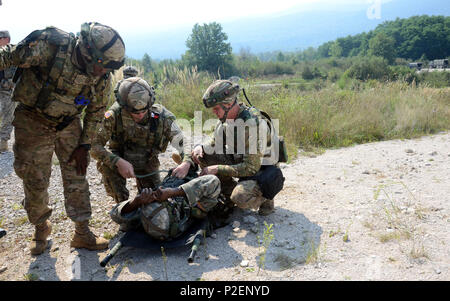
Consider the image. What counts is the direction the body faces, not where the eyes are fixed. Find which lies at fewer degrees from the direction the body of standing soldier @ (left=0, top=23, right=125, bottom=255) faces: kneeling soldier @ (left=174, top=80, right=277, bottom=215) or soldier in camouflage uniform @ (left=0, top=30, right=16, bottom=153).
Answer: the kneeling soldier

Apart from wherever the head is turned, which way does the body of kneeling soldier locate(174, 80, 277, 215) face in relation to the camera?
to the viewer's left

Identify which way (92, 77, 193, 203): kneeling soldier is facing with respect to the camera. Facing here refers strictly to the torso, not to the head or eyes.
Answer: toward the camera

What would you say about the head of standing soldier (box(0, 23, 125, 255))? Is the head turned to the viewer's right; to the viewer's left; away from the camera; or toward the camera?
to the viewer's right

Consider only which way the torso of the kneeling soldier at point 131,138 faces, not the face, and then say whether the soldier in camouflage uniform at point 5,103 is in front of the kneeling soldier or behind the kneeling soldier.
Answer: behind

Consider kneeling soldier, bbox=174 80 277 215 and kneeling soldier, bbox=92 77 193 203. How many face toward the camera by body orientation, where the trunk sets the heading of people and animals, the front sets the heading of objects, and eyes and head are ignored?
1

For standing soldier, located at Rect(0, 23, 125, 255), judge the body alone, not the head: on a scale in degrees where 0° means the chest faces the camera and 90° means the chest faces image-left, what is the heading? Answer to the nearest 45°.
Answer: approximately 315°

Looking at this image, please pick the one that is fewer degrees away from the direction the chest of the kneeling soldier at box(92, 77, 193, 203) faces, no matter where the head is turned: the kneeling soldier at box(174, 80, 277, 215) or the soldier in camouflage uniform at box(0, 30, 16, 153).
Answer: the kneeling soldier

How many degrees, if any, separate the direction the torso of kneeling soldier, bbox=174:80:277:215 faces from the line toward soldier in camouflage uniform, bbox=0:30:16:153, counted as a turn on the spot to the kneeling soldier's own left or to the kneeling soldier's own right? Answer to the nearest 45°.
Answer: approximately 45° to the kneeling soldier's own right

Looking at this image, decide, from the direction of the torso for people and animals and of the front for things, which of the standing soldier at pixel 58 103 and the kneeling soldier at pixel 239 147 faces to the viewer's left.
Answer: the kneeling soldier

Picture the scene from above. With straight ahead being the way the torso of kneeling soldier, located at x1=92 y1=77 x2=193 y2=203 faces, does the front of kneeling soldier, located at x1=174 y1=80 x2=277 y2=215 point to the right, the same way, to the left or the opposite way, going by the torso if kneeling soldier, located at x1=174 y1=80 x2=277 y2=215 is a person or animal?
to the right

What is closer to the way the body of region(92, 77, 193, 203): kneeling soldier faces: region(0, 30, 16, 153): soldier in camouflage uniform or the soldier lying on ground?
the soldier lying on ground
